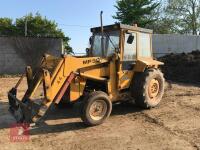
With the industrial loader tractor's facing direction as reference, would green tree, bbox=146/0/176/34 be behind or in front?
behind

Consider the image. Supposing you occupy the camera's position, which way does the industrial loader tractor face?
facing the viewer and to the left of the viewer

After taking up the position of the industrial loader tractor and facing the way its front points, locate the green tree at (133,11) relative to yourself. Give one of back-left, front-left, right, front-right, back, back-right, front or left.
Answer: back-right

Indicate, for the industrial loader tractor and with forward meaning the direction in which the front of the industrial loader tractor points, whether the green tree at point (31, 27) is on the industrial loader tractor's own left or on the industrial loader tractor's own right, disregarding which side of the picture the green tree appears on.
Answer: on the industrial loader tractor's own right

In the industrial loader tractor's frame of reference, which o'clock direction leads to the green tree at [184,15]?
The green tree is roughly at 5 o'clock from the industrial loader tractor.
